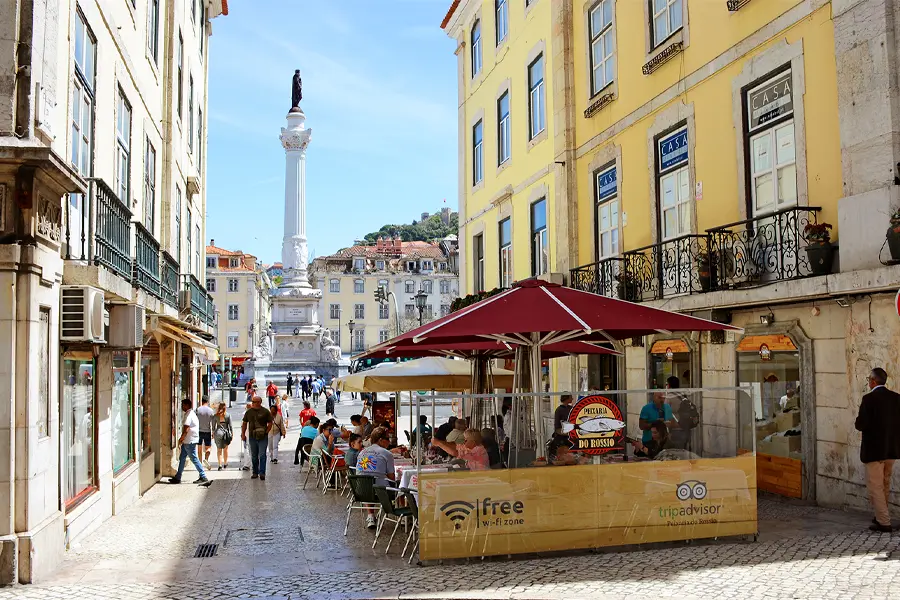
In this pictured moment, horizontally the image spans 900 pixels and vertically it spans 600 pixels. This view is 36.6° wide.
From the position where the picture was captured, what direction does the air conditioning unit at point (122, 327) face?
facing to the right of the viewer

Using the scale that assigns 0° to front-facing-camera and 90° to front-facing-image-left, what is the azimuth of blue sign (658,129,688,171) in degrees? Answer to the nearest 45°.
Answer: approximately 45°

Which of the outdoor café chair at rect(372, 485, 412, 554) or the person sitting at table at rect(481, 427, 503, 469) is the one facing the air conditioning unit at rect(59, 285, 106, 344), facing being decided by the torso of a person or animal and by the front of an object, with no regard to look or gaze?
the person sitting at table

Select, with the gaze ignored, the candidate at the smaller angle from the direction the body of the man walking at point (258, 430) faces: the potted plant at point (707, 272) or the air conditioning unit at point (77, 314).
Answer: the air conditioning unit

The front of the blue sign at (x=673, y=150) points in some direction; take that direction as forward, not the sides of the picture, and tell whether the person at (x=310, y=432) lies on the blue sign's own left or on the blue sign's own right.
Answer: on the blue sign's own right

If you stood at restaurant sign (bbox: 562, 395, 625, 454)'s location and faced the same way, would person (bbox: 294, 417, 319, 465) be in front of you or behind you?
behind

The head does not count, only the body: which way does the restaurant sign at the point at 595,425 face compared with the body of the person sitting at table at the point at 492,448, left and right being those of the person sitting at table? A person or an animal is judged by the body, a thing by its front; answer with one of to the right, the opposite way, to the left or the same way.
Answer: to the left
